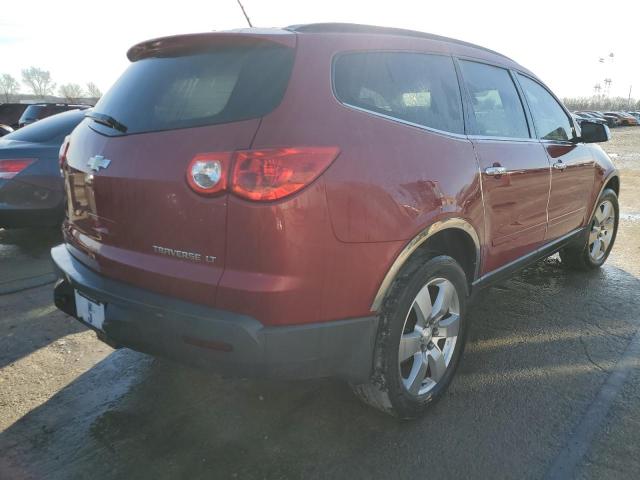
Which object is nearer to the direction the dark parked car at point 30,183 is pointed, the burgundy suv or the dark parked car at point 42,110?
the dark parked car

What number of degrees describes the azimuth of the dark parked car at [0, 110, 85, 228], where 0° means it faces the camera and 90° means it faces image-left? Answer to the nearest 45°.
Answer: approximately 225°

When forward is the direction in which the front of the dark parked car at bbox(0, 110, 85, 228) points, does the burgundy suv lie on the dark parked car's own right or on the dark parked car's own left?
on the dark parked car's own right

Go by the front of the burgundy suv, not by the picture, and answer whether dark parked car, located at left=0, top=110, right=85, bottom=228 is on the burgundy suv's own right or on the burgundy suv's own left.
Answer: on the burgundy suv's own left

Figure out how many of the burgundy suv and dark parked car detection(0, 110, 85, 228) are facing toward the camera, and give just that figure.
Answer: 0

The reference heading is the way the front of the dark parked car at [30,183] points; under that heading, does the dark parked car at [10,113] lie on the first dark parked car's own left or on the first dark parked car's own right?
on the first dark parked car's own left

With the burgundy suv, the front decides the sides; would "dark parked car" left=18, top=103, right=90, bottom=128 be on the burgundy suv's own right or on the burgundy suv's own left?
on the burgundy suv's own left

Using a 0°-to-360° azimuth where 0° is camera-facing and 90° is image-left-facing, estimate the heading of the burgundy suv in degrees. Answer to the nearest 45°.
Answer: approximately 225°

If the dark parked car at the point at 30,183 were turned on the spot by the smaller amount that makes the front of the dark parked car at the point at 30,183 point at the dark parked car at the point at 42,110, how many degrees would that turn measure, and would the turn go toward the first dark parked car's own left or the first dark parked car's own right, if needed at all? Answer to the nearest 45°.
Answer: approximately 45° to the first dark parked car's own left
